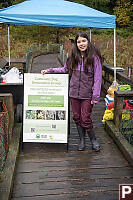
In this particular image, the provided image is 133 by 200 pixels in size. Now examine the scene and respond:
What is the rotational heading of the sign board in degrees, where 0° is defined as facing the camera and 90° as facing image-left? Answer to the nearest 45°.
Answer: approximately 0°

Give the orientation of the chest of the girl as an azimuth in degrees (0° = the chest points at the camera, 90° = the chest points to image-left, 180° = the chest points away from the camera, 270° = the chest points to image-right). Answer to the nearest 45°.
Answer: approximately 0°

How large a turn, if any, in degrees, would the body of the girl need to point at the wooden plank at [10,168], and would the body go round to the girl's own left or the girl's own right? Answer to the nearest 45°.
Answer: approximately 45° to the girl's own right

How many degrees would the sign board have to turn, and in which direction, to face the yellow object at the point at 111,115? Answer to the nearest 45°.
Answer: approximately 135° to its left

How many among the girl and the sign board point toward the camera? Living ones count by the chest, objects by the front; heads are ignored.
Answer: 2

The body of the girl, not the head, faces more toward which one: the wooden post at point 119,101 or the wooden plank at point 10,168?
the wooden plank
